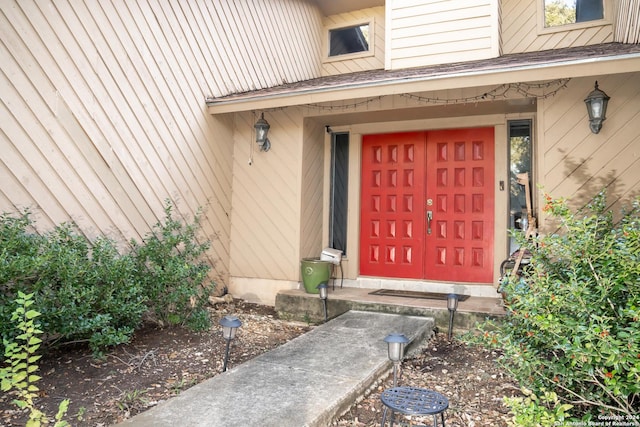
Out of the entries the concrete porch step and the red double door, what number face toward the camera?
2

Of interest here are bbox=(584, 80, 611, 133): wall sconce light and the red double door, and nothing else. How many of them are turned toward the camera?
2

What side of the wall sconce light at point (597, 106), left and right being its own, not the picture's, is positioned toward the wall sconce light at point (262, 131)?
right

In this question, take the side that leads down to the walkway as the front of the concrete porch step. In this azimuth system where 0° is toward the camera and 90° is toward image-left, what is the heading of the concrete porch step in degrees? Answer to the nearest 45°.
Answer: approximately 0°

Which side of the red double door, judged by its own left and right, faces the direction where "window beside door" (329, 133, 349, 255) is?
right

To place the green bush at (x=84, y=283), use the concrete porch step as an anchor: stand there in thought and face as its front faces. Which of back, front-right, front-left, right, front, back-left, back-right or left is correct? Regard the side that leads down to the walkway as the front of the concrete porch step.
front-right

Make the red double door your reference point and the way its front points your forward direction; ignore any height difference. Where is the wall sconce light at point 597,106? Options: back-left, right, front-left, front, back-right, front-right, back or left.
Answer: front-left

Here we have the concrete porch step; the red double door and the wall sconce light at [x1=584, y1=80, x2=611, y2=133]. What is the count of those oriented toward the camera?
3
